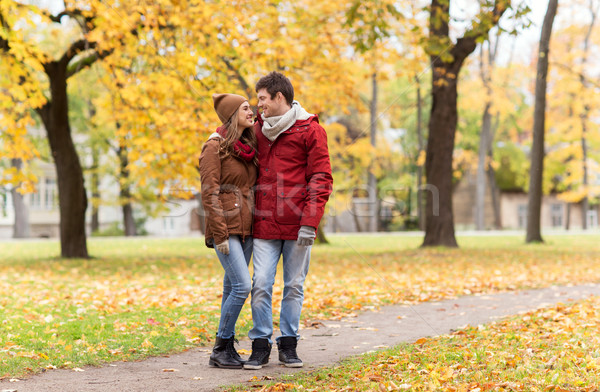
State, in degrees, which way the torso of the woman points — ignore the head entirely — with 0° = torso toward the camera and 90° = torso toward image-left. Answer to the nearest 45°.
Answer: approximately 315°

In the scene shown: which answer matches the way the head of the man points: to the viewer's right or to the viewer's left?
to the viewer's left
